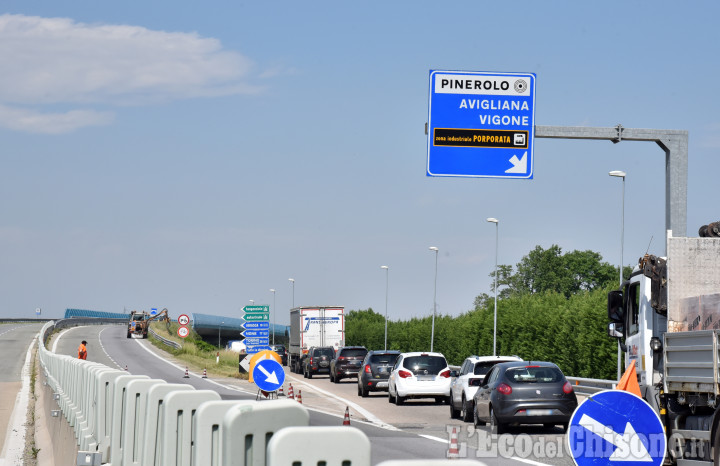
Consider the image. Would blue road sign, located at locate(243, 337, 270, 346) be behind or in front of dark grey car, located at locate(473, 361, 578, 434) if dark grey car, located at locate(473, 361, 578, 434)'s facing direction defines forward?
in front

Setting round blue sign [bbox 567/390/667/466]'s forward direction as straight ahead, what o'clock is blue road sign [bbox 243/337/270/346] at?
The blue road sign is roughly at 5 o'clock from the round blue sign.

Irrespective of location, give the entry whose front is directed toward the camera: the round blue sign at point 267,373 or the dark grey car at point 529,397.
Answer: the round blue sign

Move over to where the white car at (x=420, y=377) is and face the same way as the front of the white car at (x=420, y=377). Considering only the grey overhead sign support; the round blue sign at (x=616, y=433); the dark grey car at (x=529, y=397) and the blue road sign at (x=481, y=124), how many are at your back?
4

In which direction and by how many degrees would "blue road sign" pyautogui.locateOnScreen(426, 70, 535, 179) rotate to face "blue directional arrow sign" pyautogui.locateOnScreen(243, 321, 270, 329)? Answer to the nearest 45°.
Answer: approximately 135° to its right

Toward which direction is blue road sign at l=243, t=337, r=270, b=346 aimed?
toward the camera

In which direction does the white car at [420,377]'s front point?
away from the camera

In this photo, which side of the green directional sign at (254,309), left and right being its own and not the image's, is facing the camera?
front

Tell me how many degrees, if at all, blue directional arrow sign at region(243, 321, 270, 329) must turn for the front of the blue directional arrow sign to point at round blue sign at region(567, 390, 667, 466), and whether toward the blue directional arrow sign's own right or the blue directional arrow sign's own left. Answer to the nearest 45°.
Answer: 0° — it already faces it

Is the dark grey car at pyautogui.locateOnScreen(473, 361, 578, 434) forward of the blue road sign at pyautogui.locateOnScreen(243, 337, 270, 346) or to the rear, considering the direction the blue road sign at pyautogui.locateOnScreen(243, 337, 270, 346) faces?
forward

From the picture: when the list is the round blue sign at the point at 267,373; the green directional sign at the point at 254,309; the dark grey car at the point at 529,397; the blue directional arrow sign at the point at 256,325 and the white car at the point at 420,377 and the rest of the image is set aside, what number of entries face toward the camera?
3

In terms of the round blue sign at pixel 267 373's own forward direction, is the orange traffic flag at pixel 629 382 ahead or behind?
ahead

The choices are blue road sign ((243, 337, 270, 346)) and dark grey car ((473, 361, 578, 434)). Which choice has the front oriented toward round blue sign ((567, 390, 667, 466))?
the blue road sign

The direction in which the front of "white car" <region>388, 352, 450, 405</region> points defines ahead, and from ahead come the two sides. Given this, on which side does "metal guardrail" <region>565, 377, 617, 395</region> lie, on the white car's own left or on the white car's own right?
on the white car's own right

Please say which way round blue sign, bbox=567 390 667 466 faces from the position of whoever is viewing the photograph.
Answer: facing the viewer

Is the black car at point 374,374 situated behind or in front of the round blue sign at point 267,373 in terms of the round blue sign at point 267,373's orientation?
behind

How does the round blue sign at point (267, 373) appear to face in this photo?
toward the camera
